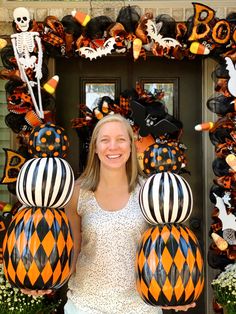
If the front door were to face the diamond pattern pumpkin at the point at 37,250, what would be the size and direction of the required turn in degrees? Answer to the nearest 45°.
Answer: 0° — it already faces it

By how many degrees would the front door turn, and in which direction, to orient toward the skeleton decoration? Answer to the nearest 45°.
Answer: approximately 45° to its right

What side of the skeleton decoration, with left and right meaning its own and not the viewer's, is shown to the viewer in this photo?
front

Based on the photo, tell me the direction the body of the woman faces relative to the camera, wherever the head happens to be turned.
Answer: toward the camera

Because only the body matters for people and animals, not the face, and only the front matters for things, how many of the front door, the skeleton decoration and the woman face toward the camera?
3

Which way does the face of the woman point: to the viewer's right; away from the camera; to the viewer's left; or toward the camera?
toward the camera

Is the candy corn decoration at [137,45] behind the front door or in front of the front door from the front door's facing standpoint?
in front
